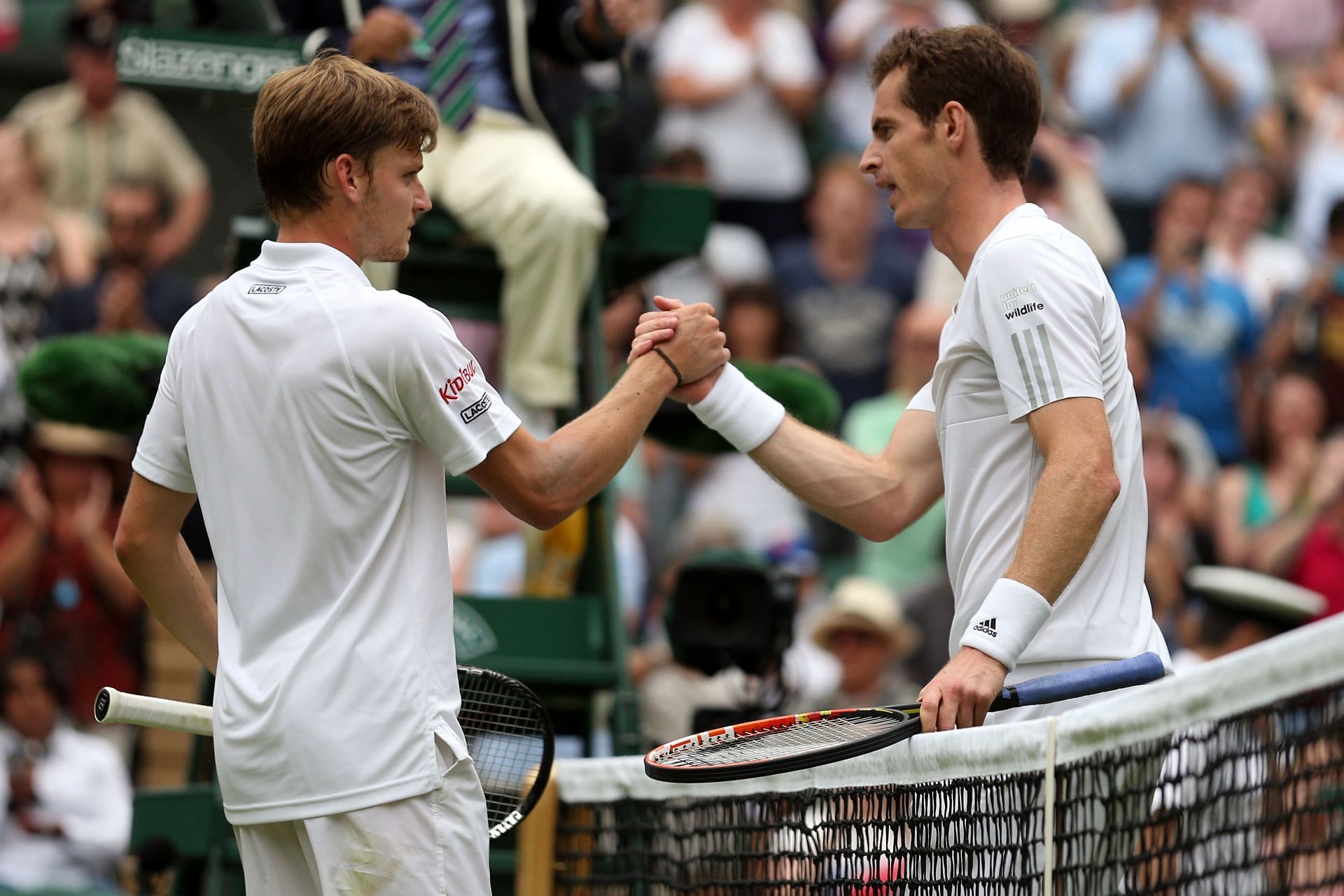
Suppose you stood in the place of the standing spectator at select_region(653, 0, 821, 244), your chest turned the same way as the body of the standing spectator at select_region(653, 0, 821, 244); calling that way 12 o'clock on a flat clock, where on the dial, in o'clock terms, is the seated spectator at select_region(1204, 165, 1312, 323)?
the seated spectator at select_region(1204, 165, 1312, 323) is roughly at 9 o'clock from the standing spectator at select_region(653, 0, 821, 244).

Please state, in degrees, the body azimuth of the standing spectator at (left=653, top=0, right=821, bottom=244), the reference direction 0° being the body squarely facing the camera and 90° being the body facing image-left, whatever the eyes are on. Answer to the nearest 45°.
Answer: approximately 0°

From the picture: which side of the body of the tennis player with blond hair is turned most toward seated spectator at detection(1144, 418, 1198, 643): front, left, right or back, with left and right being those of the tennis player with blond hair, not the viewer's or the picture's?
front

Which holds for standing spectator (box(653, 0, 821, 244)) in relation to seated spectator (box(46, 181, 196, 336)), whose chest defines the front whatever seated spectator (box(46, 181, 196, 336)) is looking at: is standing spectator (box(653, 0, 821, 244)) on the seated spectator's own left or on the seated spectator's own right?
on the seated spectator's own left

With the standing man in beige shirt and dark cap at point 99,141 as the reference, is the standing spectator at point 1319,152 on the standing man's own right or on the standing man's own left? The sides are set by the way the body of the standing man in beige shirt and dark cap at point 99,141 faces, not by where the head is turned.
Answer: on the standing man's own left
